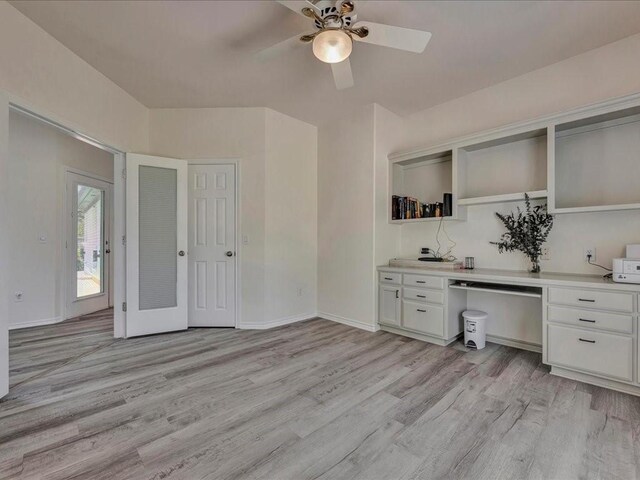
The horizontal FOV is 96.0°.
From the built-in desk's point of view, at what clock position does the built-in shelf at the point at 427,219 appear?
The built-in shelf is roughly at 2 o'clock from the built-in desk.

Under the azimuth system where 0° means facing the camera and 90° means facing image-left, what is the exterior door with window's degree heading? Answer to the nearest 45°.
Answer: approximately 315°

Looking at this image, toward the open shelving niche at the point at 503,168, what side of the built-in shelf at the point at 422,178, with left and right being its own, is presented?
left

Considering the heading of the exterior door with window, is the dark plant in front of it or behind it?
in front

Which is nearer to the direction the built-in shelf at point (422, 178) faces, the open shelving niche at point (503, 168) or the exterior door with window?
the exterior door with window

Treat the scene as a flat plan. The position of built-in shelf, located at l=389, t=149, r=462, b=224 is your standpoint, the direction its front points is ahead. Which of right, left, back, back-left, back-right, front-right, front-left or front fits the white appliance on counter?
left
